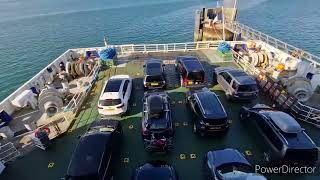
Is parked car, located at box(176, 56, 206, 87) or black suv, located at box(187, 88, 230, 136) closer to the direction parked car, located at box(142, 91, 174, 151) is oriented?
the parked car

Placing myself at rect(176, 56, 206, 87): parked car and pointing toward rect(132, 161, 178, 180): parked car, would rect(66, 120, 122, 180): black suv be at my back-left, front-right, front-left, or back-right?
front-right

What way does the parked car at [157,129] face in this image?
away from the camera

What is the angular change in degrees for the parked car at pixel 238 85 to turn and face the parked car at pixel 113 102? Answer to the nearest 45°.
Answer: approximately 90° to its left

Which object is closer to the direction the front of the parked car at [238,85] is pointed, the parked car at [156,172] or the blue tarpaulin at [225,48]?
the blue tarpaulin

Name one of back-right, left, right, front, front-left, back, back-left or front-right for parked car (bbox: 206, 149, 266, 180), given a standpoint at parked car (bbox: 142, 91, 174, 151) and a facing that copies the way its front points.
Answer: back-right

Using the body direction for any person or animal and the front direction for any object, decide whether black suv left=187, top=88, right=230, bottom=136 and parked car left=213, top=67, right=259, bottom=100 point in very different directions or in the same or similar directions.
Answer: same or similar directions

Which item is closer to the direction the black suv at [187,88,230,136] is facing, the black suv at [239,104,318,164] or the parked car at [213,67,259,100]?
the parked car

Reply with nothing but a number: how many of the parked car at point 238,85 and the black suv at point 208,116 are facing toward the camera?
0

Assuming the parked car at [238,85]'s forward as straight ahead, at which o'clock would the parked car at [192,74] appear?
the parked car at [192,74] is roughly at 11 o'clock from the parked car at [238,85].

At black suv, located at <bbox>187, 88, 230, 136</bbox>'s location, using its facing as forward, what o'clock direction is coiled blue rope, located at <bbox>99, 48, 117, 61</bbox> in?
The coiled blue rope is roughly at 12 o'clock from the black suv.

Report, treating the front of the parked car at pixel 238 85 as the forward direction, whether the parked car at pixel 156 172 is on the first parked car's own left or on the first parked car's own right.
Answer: on the first parked car's own left

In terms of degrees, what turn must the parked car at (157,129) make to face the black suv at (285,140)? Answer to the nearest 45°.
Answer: approximately 90° to its right

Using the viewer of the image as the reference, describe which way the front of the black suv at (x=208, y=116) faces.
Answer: facing away from the viewer and to the left of the viewer

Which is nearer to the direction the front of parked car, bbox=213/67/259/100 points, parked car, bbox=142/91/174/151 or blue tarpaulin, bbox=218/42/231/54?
the blue tarpaulin

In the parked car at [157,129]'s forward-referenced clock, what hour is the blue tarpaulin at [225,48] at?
The blue tarpaulin is roughly at 1 o'clock from the parked car.
